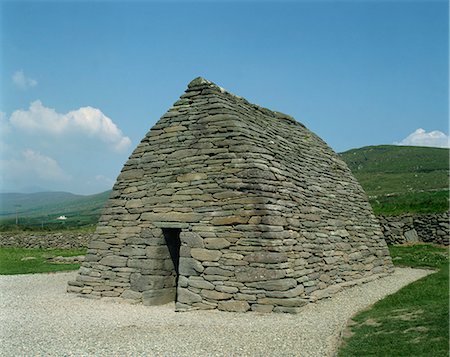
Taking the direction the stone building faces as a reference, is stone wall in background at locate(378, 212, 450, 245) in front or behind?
behind

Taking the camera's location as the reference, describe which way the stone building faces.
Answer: facing the viewer and to the left of the viewer

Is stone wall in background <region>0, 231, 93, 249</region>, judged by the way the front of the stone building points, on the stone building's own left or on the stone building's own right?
on the stone building's own right

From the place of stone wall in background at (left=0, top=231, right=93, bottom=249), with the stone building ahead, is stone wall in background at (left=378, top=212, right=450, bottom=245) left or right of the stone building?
left
